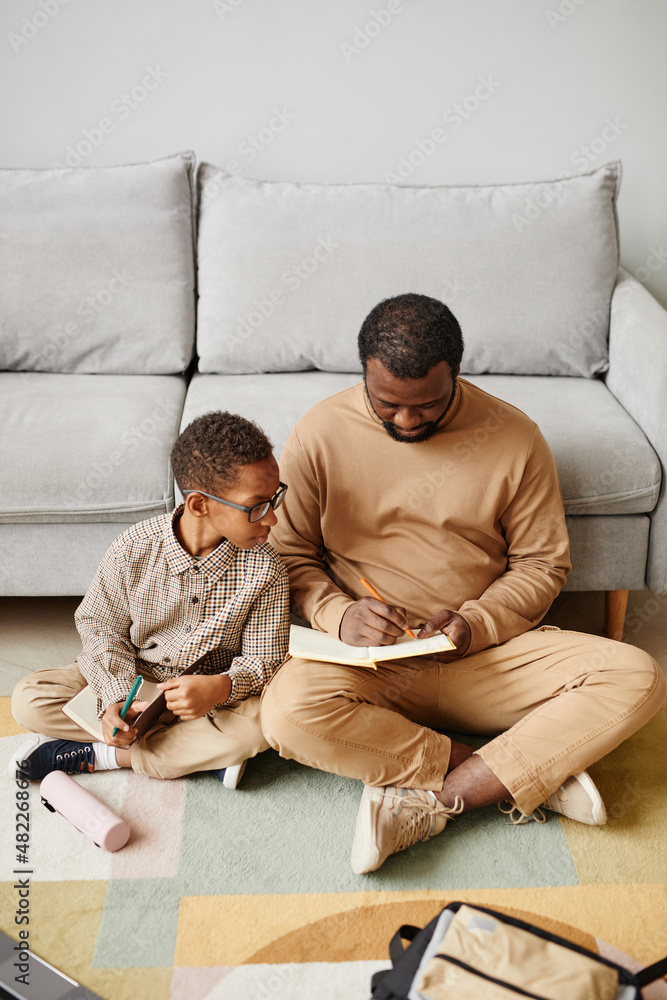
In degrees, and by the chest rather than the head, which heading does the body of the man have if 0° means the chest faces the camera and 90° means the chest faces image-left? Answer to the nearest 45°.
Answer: approximately 0°

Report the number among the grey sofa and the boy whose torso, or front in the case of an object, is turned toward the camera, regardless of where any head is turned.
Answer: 2

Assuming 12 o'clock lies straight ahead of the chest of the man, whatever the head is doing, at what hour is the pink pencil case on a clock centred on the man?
The pink pencil case is roughly at 2 o'clock from the man.

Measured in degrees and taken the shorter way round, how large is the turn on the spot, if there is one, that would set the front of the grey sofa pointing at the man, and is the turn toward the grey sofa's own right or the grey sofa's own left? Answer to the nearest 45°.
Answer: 0° — it already faces them

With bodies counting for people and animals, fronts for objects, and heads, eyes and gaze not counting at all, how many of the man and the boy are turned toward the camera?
2
